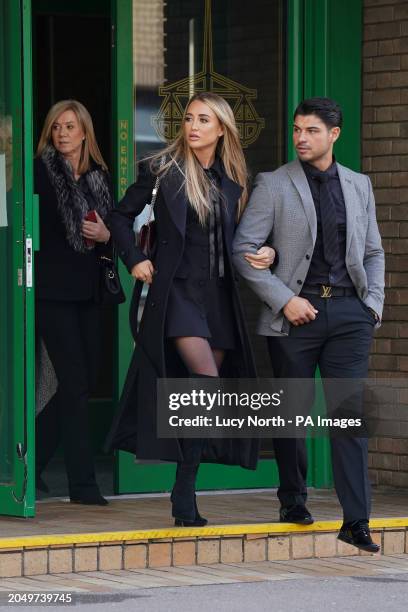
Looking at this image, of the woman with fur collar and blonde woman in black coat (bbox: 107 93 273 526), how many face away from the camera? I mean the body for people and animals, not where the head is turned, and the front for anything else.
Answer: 0

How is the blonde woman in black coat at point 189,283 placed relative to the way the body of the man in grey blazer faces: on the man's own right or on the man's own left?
on the man's own right

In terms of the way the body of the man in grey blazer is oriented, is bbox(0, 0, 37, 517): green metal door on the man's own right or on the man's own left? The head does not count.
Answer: on the man's own right

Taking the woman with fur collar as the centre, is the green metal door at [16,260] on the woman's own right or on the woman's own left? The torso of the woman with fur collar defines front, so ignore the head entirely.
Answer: on the woman's own right

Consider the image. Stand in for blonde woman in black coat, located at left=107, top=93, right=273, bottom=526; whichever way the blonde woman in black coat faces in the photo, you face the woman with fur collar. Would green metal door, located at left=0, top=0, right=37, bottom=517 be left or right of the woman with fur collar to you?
left

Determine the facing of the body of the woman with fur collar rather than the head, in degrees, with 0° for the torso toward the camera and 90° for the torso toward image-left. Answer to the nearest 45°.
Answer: approximately 315°

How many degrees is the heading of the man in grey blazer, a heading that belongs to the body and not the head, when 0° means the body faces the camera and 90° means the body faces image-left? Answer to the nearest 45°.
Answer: approximately 0°

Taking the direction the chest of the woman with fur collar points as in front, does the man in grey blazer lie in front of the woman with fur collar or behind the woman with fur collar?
in front
